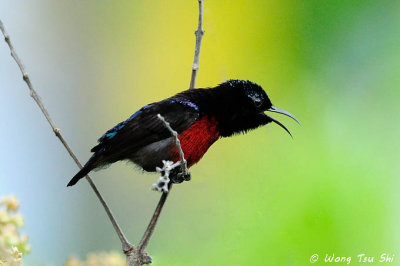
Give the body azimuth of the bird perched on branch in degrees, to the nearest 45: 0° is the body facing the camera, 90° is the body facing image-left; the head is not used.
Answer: approximately 270°
